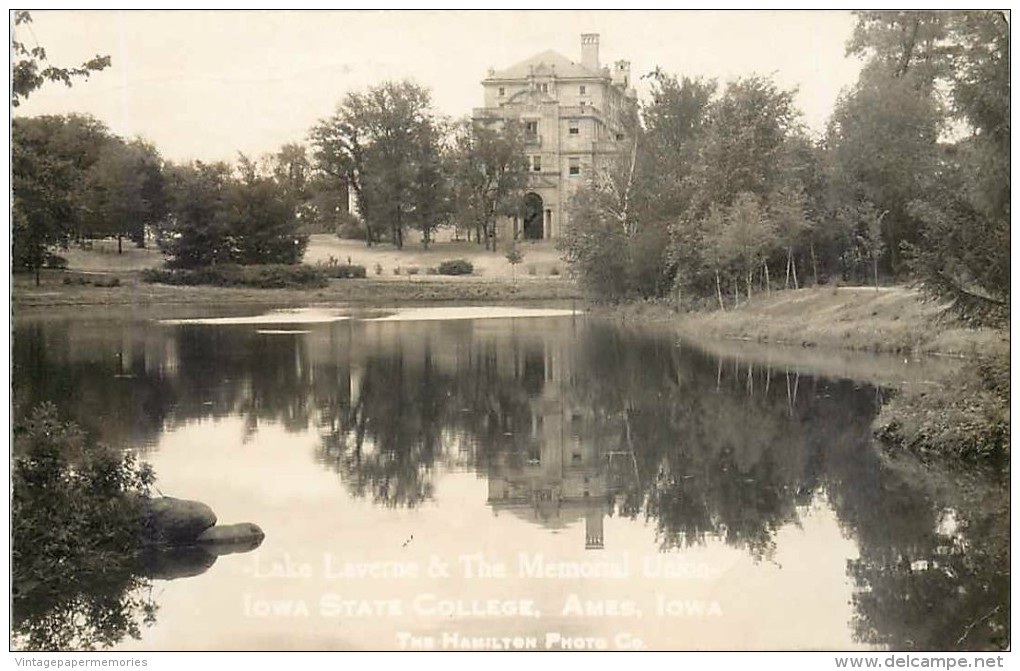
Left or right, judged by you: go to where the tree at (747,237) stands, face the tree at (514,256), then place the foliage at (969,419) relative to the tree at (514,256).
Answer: left

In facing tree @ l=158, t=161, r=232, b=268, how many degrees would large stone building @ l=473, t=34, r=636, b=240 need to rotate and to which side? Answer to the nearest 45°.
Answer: approximately 45° to its right

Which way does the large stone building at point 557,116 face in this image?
toward the camera

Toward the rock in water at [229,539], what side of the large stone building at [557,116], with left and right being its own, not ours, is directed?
front
